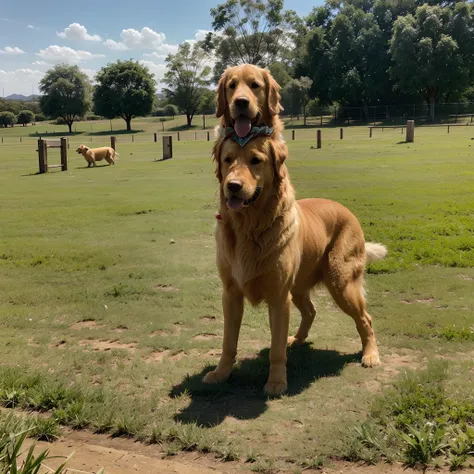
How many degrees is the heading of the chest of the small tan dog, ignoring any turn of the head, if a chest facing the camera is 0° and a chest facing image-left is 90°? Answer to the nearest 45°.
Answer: approximately 90°

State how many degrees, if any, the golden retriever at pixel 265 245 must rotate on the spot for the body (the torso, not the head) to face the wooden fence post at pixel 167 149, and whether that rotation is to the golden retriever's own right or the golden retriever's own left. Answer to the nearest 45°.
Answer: approximately 135° to the golden retriever's own right

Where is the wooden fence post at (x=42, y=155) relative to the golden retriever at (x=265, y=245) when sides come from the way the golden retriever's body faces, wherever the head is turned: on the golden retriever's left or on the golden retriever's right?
on the golden retriever's right

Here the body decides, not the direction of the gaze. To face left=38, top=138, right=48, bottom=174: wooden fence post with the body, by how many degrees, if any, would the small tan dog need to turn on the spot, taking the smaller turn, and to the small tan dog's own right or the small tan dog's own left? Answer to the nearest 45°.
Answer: approximately 45° to the small tan dog's own left

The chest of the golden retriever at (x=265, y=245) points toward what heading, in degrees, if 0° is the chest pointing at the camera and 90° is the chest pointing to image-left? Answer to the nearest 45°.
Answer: approximately 45°

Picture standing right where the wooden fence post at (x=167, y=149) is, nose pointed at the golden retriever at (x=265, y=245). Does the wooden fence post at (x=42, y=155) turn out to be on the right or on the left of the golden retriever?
right
